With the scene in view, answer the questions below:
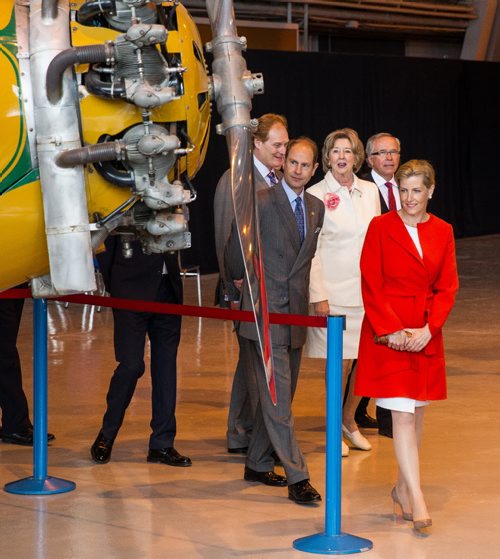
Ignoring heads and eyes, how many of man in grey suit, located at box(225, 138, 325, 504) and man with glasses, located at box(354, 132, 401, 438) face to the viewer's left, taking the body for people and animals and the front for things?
0

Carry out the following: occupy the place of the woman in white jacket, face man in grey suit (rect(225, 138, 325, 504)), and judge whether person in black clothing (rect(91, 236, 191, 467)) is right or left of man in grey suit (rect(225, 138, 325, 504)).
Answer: right

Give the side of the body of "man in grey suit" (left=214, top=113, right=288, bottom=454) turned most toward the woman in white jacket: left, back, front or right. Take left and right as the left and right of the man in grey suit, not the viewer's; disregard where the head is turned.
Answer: left

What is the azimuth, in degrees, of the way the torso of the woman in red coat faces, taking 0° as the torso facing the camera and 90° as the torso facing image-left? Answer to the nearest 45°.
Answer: approximately 315°

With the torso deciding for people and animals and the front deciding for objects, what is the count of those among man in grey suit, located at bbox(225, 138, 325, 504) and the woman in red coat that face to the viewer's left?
0

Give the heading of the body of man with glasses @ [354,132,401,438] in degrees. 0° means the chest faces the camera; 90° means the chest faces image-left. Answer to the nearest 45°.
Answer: approximately 315°
